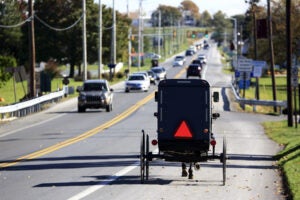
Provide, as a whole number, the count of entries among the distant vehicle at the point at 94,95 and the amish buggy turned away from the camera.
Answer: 1

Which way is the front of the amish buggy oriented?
away from the camera

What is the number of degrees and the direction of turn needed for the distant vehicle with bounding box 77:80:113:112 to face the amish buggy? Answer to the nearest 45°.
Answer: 0° — it already faces it

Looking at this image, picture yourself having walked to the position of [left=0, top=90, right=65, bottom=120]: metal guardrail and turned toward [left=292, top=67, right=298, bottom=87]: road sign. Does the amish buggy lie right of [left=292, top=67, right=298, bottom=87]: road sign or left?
right

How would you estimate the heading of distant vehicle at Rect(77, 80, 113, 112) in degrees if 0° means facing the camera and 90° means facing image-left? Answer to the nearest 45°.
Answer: approximately 0°

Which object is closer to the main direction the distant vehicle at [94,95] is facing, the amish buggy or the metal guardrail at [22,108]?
the amish buggy

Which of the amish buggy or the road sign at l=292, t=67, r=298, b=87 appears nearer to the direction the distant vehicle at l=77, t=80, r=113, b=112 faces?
the amish buggy

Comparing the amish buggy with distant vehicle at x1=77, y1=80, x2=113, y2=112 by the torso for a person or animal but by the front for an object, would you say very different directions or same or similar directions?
very different directions

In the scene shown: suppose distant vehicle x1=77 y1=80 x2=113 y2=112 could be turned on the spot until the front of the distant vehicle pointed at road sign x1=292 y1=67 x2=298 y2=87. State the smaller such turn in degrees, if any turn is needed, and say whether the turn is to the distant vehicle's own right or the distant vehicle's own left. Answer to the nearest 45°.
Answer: approximately 45° to the distant vehicle's own left
